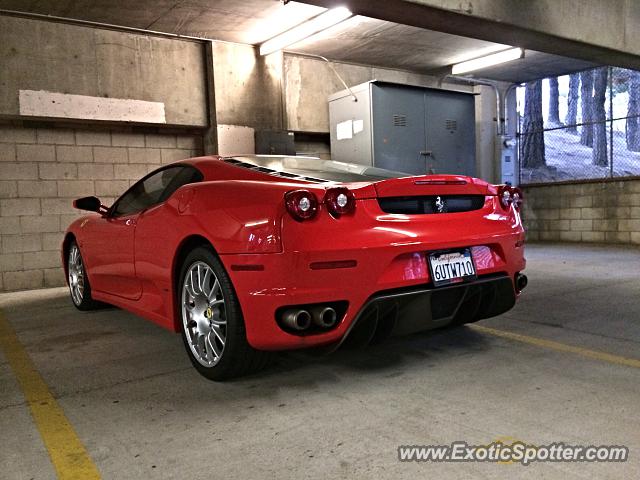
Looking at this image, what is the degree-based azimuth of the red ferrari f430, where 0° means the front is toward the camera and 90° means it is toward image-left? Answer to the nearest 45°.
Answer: approximately 135°

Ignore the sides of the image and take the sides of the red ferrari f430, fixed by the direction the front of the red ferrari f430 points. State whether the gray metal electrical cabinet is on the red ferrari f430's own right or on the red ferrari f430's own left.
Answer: on the red ferrari f430's own right

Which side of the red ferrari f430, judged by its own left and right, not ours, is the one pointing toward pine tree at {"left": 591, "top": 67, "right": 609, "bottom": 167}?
right

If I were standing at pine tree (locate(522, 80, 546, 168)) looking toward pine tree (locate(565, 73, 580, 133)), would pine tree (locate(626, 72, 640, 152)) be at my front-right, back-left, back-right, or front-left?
front-right

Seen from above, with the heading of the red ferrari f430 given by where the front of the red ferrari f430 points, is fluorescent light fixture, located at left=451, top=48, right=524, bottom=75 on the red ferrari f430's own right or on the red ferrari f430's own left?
on the red ferrari f430's own right

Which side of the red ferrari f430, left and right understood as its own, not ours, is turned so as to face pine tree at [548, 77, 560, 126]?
right

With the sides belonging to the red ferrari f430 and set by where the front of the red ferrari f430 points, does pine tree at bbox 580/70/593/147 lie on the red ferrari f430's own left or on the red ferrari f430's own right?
on the red ferrari f430's own right

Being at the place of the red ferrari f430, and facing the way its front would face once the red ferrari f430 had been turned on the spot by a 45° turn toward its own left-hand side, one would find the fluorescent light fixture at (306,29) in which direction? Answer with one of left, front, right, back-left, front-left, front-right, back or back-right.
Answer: right

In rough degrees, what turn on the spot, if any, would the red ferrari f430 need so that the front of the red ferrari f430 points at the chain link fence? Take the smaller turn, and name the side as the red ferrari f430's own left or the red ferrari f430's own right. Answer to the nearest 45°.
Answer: approximately 90° to the red ferrari f430's own right
